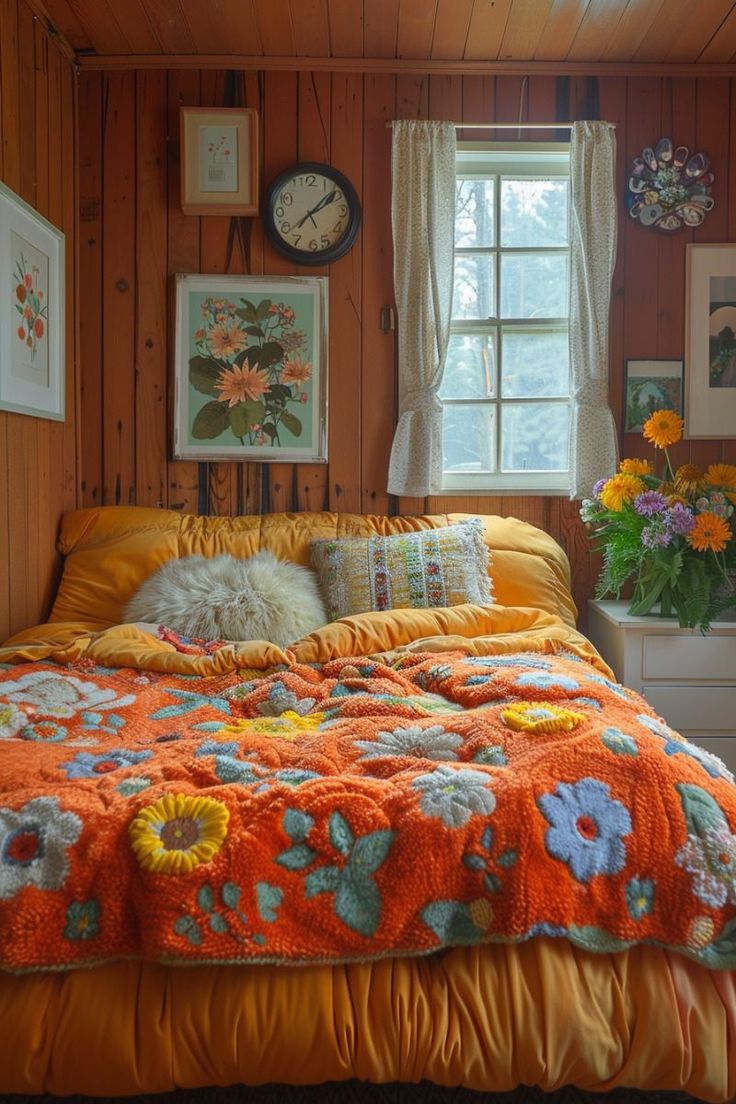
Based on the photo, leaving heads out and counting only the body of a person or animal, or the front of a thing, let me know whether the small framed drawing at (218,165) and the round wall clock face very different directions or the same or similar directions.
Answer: same or similar directions

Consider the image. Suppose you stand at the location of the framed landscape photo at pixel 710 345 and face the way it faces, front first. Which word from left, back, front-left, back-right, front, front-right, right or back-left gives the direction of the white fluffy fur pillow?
front-right

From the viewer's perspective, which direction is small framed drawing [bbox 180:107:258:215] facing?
toward the camera

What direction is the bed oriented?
toward the camera

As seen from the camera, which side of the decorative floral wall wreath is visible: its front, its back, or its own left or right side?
front

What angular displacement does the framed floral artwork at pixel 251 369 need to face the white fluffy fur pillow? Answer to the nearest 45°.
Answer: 0° — it already faces it

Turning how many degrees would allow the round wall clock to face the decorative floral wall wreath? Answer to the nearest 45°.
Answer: approximately 90° to its left

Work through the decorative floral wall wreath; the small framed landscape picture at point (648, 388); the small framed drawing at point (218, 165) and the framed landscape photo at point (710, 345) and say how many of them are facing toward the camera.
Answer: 4

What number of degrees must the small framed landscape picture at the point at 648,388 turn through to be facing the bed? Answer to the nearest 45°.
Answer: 0° — it already faces it

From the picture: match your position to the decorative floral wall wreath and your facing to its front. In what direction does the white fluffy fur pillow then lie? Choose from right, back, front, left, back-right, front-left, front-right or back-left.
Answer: front-right

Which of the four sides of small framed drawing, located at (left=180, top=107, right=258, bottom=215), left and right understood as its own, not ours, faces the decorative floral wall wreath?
left

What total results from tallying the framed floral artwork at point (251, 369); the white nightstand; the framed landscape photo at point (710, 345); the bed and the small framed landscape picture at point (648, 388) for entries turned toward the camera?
5
